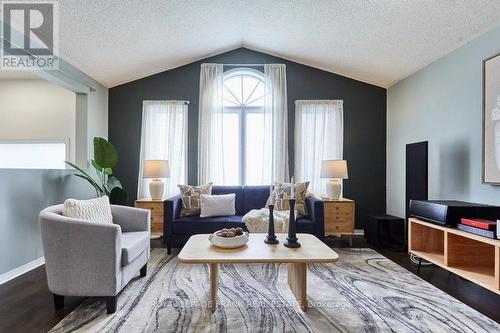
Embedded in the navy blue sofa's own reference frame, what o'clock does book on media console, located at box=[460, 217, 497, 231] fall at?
The book on media console is roughly at 10 o'clock from the navy blue sofa.

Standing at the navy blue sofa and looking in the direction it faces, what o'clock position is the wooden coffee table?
The wooden coffee table is roughly at 11 o'clock from the navy blue sofa.

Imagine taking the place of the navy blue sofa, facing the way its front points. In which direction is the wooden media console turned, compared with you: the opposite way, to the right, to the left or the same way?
to the right

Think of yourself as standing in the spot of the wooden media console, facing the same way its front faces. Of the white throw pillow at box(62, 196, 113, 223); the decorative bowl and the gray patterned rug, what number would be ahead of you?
3

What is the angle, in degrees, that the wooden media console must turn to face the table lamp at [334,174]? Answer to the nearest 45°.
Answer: approximately 90° to its right

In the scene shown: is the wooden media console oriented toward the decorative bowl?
yes

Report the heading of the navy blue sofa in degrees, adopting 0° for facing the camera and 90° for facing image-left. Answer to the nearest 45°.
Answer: approximately 0°

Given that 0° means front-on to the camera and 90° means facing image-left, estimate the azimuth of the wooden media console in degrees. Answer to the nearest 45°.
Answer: approximately 45°
